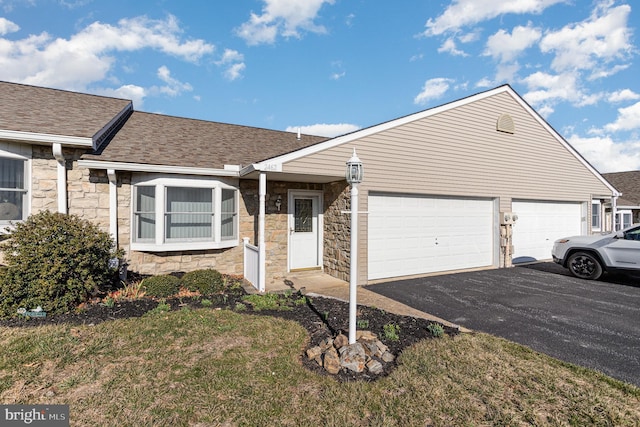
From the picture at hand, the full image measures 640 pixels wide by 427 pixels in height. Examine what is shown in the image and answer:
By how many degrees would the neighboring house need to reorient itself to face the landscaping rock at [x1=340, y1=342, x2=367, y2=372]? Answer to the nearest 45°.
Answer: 0° — it already faces it

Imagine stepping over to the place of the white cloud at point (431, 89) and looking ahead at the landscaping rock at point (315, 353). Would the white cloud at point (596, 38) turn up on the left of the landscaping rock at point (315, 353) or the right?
left

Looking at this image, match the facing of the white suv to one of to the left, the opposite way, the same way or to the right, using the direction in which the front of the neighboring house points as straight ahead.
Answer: to the right

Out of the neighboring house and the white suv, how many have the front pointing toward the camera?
1

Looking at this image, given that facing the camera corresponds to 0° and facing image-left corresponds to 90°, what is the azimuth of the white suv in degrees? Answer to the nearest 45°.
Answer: approximately 90°
